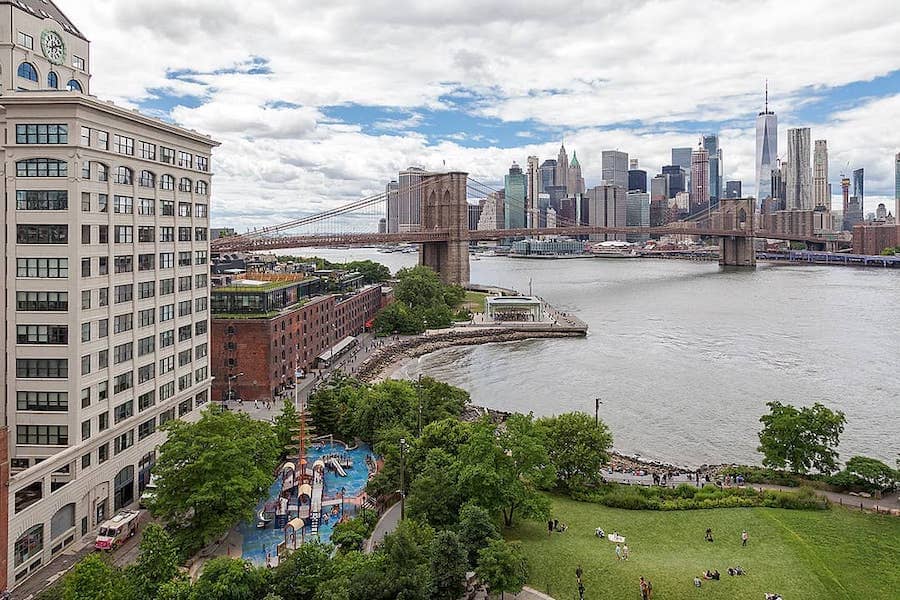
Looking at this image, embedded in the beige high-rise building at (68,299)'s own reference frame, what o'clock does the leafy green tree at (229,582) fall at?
The leafy green tree is roughly at 1 o'clock from the beige high-rise building.

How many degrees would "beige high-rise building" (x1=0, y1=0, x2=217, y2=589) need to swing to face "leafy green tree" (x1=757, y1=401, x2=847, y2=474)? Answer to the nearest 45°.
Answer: approximately 45° to its left

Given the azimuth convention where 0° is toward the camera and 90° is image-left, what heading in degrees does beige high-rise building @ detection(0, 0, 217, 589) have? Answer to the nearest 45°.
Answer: approximately 315°

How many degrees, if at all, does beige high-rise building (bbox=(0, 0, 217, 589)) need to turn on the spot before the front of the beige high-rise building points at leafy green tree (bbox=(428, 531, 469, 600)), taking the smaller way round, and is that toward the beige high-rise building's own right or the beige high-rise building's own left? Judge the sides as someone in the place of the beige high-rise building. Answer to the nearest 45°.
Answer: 0° — it already faces it

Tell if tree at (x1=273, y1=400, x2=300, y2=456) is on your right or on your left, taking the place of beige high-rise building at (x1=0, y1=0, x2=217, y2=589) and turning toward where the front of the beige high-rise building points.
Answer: on your left

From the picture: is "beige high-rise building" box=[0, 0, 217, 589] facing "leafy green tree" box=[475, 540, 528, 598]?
yes

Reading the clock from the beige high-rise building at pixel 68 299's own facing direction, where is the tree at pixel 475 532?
The tree is roughly at 12 o'clock from the beige high-rise building.
